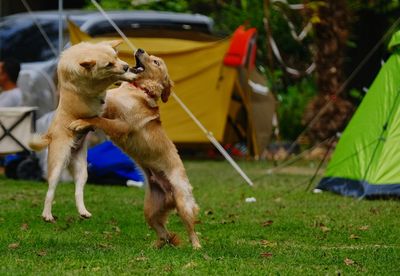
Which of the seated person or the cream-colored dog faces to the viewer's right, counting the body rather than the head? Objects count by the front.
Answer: the cream-colored dog

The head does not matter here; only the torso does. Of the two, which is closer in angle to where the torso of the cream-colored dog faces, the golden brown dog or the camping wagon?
the golden brown dog

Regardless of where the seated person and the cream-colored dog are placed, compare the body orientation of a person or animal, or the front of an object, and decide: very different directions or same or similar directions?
very different directions

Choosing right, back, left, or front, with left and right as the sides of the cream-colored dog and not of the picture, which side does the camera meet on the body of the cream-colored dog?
right

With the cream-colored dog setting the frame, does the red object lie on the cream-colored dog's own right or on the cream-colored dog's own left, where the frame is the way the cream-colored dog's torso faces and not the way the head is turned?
on the cream-colored dog's own left

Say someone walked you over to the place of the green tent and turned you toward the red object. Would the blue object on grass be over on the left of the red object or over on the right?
left

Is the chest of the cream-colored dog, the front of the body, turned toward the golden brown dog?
yes
